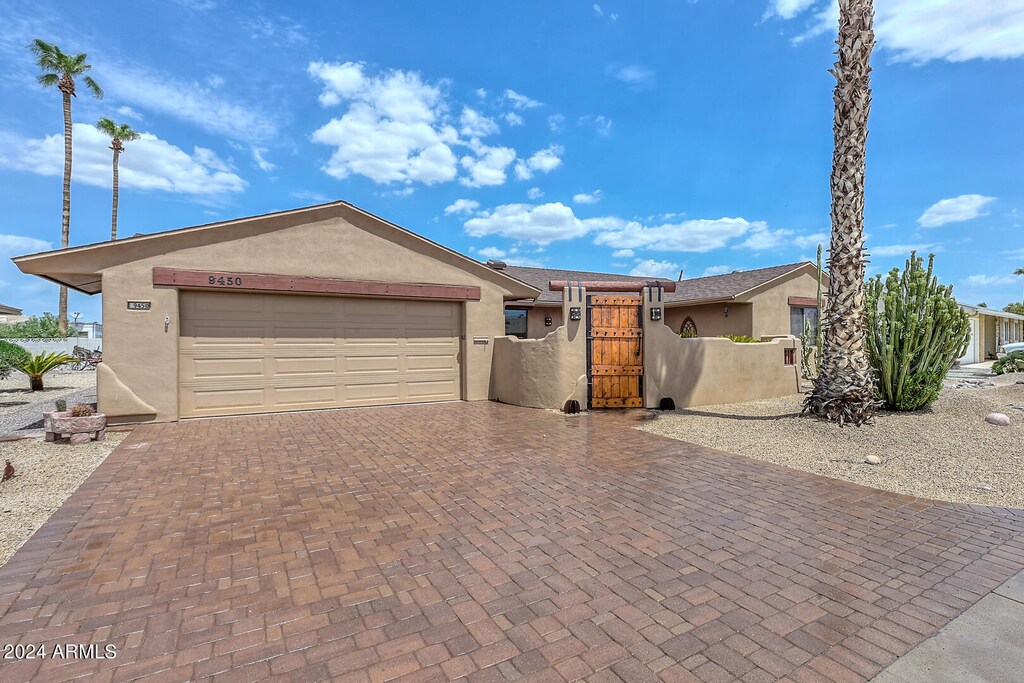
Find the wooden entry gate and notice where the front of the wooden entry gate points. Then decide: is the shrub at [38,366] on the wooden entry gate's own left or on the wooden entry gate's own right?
on the wooden entry gate's own right

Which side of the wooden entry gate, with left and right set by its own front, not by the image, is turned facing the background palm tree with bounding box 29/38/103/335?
right

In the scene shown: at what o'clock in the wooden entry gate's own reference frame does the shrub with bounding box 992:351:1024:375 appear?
The shrub is roughly at 8 o'clock from the wooden entry gate.

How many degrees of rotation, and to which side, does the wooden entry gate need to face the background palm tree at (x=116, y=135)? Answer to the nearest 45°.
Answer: approximately 135° to its right

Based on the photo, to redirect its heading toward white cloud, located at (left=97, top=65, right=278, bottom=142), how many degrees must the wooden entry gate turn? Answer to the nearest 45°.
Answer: approximately 90° to its right

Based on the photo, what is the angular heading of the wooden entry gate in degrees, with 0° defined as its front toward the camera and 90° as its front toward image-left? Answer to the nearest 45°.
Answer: approximately 0°

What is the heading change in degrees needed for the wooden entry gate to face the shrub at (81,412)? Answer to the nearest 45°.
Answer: approximately 45° to its right

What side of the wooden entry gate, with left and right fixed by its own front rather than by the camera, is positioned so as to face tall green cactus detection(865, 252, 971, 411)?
left
